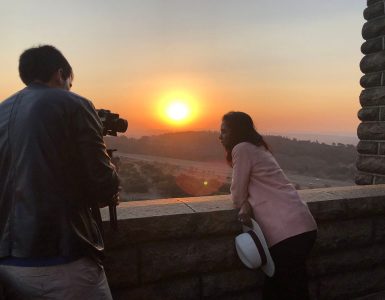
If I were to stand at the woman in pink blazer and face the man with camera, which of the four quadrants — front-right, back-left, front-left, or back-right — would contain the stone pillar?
back-right

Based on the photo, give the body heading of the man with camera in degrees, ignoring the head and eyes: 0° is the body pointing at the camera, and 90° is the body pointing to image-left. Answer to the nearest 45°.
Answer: approximately 225°

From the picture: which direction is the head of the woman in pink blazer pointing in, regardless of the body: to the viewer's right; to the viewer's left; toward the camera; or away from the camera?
to the viewer's left

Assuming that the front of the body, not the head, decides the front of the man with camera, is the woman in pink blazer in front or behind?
in front

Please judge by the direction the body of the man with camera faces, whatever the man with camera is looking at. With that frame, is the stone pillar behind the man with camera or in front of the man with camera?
in front

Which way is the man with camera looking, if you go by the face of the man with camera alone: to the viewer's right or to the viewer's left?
to the viewer's right
